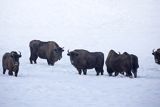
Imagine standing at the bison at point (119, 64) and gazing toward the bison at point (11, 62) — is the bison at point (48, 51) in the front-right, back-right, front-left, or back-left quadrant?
front-right

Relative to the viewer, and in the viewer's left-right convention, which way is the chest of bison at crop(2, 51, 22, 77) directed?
facing the viewer and to the right of the viewer

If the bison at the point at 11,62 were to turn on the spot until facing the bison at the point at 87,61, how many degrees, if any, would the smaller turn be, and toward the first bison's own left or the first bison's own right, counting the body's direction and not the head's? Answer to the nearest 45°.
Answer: approximately 45° to the first bison's own left

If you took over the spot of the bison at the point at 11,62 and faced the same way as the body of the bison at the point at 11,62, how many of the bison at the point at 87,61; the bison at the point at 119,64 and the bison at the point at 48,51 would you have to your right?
0

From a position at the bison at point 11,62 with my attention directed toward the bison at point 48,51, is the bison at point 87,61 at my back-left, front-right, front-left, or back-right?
front-right

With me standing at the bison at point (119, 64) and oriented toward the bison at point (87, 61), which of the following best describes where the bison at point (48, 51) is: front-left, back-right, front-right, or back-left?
front-right

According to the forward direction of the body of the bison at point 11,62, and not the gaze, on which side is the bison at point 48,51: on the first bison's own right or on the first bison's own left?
on the first bison's own left
